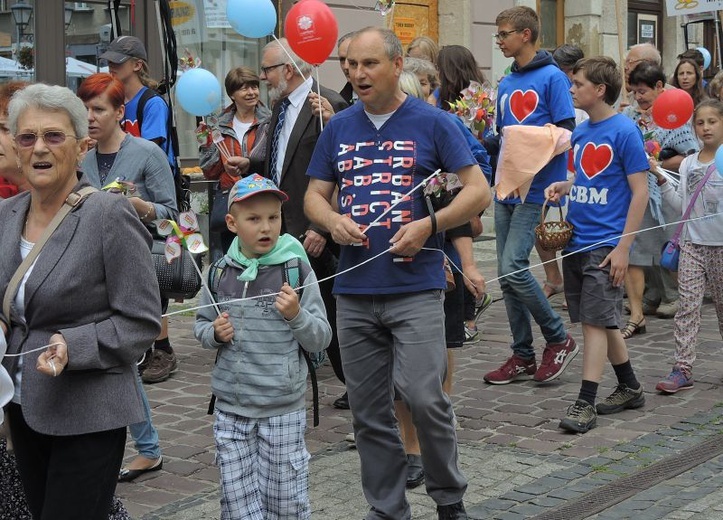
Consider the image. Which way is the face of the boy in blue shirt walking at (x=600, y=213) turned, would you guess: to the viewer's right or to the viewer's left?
to the viewer's left

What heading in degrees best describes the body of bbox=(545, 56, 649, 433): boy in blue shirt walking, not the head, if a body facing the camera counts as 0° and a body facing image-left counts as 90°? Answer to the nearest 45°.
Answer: approximately 45°

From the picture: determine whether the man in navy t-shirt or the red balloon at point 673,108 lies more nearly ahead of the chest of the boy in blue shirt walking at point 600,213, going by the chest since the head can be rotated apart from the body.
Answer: the man in navy t-shirt

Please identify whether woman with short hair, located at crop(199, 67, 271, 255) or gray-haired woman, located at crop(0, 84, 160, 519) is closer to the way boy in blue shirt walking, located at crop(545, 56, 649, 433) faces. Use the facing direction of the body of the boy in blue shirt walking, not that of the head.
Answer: the gray-haired woman

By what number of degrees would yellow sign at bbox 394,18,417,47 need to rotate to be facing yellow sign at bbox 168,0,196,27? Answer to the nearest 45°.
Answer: approximately 45° to its right

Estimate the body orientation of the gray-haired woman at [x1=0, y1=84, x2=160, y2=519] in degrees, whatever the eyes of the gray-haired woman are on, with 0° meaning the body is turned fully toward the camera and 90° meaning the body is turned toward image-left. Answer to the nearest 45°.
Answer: approximately 45°

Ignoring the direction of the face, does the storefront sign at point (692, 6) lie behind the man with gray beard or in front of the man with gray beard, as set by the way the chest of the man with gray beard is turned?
behind

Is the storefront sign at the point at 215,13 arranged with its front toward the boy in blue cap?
yes

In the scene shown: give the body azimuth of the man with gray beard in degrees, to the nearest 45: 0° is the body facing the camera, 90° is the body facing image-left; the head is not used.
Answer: approximately 45°

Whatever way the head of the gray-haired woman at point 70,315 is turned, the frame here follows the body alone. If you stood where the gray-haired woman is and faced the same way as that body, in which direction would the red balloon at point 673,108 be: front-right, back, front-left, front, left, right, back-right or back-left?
back

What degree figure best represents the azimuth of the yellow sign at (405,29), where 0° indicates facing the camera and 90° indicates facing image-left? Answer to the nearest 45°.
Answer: approximately 0°

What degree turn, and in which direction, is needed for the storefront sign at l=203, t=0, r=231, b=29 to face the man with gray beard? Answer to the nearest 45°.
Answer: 0° — it already faces them

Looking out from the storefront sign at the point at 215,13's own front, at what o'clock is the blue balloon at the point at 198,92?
The blue balloon is roughly at 12 o'clock from the storefront sign.
